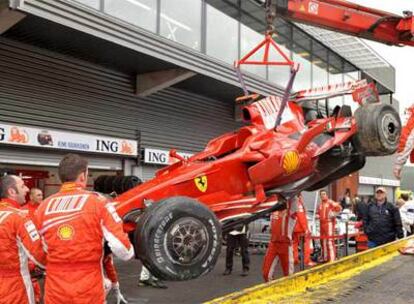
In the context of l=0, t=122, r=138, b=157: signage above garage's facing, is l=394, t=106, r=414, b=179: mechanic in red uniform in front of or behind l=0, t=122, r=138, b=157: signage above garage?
in front

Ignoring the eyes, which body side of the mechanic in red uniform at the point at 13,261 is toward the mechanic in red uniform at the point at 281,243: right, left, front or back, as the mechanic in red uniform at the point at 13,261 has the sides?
front

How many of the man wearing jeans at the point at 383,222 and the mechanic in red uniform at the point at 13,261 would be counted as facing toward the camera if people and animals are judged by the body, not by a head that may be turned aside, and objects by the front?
1

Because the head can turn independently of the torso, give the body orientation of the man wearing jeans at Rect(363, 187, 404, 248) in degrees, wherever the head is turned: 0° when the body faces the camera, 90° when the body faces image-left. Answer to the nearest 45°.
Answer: approximately 0°

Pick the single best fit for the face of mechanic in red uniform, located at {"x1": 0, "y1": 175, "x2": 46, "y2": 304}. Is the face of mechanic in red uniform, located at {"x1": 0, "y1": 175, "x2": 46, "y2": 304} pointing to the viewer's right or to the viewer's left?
to the viewer's right

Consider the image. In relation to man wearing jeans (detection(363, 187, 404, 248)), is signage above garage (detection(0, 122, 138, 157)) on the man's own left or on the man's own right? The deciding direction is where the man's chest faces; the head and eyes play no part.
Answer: on the man's own right
